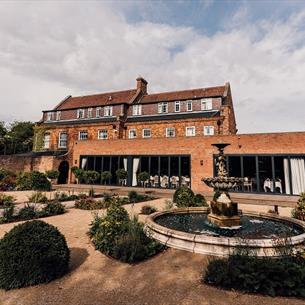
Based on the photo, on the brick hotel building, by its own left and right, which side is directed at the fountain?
front

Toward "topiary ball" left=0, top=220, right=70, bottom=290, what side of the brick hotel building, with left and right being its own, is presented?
front

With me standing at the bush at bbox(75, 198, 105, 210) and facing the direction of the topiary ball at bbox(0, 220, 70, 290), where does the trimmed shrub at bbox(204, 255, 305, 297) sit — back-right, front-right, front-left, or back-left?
front-left

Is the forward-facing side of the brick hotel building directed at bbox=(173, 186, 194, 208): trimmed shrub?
yes

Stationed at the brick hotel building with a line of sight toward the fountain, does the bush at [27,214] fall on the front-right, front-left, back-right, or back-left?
front-right

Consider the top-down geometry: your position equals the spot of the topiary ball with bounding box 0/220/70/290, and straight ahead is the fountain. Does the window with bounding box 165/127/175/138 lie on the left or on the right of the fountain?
left

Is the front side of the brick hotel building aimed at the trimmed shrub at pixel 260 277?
yes

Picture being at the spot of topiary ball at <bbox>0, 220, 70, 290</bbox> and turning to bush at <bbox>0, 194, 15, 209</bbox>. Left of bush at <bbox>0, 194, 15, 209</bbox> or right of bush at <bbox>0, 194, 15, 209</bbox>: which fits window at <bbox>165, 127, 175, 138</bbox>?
right

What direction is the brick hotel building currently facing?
toward the camera
